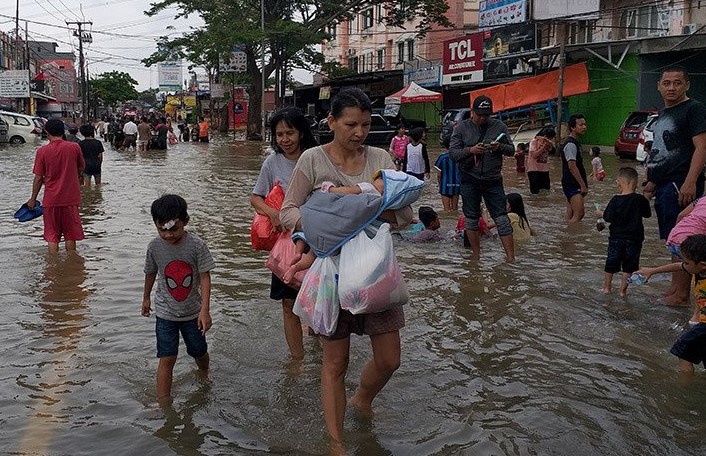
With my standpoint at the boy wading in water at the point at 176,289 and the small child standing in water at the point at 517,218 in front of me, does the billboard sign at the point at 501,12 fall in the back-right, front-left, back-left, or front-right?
front-left

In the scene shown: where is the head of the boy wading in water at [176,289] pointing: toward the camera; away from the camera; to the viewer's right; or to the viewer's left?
toward the camera

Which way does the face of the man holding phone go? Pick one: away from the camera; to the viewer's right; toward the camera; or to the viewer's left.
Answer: toward the camera

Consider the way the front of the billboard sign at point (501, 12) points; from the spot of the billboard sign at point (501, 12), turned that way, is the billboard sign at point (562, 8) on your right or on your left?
on your left

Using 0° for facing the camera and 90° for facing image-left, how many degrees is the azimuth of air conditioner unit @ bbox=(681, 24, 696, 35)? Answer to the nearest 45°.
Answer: approximately 45°

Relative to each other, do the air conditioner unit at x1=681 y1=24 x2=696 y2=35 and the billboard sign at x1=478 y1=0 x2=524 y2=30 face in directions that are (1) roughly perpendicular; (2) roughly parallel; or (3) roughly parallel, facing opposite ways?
roughly parallel

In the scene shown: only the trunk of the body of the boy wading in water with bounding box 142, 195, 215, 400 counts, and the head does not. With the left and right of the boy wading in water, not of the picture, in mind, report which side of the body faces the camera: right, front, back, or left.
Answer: front

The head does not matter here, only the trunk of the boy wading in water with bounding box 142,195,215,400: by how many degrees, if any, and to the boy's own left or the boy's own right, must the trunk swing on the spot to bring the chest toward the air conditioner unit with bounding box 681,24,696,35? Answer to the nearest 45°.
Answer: approximately 135° to the boy's own left

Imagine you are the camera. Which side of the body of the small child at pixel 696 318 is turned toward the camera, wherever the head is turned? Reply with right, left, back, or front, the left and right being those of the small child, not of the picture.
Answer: left

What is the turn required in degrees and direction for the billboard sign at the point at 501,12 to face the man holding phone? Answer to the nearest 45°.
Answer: approximately 45° to its left

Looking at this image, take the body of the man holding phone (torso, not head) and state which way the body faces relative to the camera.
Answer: toward the camera

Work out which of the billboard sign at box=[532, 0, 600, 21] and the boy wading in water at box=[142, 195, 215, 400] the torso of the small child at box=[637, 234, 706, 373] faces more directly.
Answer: the boy wading in water
